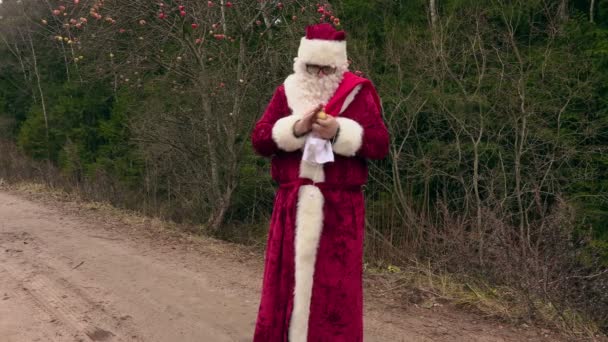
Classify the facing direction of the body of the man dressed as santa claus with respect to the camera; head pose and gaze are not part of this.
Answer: toward the camera

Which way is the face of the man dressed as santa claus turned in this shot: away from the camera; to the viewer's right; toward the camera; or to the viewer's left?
toward the camera
